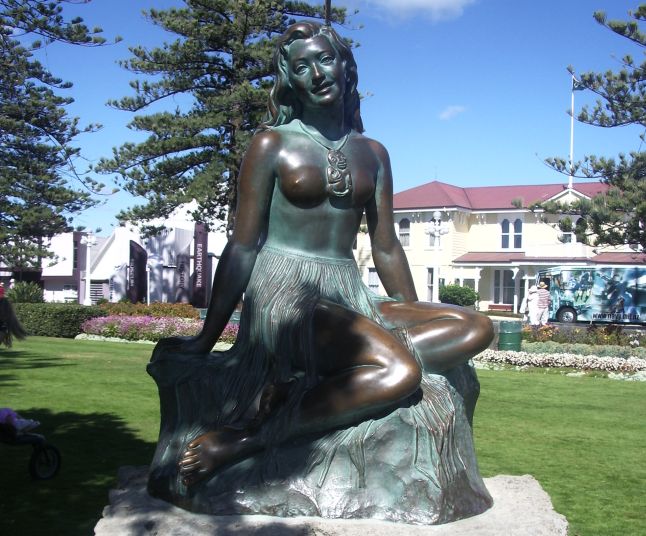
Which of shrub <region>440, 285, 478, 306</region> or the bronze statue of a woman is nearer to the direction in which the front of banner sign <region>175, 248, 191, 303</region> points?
the bronze statue of a woman

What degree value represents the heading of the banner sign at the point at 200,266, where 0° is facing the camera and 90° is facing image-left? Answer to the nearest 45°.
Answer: approximately 0°

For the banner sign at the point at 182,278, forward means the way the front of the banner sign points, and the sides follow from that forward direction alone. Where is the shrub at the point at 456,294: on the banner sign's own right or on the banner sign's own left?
on the banner sign's own left

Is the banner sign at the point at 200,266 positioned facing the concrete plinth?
yes

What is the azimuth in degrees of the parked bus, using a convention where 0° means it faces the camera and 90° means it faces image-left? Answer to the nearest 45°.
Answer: approximately 90°

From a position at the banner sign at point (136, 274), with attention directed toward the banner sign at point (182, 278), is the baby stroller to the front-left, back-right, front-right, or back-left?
back-right

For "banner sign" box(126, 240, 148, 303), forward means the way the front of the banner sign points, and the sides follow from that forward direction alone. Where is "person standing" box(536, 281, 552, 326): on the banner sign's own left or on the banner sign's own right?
on the banner sign's own left
